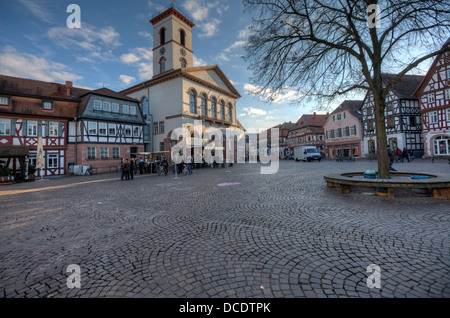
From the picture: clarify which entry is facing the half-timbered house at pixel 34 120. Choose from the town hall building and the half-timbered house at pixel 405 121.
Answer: the half-timbered house at pixel 405 121

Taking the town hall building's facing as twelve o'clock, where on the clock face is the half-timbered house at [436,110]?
The half-timbered house is roughly at 11 o'clock from the town hall building.

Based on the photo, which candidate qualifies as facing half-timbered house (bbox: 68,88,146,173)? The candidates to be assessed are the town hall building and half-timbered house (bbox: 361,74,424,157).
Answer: half-timbered house (bbox: 361,74,424,157)

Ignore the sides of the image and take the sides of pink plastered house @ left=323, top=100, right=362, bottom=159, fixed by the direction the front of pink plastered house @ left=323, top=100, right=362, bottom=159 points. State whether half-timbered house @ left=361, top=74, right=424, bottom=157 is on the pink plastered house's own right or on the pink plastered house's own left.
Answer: on the pink plastered house's own left

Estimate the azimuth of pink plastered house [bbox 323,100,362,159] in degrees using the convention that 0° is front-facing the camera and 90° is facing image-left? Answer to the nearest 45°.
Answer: approximately 45°

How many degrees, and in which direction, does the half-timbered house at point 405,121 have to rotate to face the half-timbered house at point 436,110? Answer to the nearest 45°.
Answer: approximately 90° to its left

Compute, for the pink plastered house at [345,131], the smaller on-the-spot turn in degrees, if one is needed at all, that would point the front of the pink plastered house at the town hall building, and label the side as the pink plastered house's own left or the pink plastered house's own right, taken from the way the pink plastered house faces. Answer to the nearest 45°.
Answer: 0° — it already faces it

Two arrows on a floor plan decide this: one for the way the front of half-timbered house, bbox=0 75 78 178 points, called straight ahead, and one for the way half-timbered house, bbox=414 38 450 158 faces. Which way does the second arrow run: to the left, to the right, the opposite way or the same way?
to the right

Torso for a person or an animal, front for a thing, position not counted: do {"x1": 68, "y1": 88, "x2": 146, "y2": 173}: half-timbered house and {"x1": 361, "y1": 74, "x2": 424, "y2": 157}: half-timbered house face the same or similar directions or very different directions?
very different directions

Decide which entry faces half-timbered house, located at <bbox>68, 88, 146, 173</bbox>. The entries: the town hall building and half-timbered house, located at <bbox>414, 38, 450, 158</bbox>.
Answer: half-timbered house, located at <bbox>414, 38, 450, 158</bbox>

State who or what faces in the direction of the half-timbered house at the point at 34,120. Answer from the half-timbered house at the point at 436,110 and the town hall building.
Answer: the half-timbered house at the point at 436,110

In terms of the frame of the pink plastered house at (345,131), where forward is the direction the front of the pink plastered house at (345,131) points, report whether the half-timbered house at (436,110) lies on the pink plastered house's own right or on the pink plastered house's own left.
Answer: on the pink plastered house's own left

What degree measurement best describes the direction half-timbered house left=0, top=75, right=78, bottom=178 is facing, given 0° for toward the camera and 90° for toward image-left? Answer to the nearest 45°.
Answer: approximately 315°
